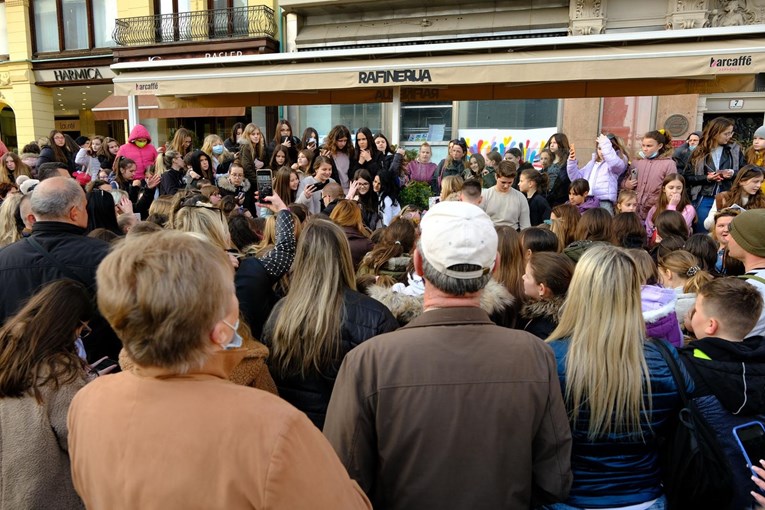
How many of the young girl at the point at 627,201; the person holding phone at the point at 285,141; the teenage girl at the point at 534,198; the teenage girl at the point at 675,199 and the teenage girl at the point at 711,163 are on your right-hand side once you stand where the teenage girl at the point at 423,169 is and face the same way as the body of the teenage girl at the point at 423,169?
1

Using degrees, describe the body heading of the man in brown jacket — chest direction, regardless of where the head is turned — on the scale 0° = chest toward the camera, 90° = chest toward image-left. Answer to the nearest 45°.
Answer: approximately 180°

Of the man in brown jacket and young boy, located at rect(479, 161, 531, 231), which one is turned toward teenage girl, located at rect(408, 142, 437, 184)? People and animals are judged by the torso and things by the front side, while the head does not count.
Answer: the man in brown jacket

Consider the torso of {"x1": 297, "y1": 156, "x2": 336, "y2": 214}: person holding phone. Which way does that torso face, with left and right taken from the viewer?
facing the viewer and to the right of the viewer

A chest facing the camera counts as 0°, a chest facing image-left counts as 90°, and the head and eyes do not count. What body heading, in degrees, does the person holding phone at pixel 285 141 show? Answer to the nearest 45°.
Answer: approximately 0°

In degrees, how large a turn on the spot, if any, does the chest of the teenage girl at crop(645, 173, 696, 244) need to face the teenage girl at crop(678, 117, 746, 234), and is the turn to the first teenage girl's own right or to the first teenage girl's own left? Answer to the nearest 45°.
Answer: approximately 180°

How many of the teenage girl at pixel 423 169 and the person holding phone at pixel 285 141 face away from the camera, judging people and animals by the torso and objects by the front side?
0

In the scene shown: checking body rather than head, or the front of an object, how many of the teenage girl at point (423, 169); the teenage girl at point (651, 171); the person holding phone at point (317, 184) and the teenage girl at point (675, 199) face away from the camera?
0

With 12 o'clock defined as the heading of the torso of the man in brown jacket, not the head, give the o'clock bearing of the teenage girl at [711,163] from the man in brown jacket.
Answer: The teenage girl is roughly at 1 o'clock from the man in brown jacket.

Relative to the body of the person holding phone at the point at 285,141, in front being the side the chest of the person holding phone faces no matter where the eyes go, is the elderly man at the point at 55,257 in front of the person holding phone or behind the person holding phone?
in front

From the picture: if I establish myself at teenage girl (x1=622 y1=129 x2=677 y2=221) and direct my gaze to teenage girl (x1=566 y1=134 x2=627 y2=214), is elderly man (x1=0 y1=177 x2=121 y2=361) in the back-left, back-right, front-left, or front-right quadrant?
front-left

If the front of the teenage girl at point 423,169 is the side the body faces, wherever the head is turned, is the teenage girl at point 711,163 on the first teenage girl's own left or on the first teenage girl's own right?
on the first teenage girl's own left

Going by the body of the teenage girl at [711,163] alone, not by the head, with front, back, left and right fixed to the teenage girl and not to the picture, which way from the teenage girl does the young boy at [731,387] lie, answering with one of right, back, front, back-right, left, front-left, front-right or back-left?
front-right

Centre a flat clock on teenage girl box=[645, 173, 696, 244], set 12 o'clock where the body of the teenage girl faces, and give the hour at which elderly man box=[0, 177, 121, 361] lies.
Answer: The elderly man is roughly at 1 o'clock from the teenage girl.

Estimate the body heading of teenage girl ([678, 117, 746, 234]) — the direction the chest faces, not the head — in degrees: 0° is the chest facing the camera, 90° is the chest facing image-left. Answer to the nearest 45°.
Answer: approximately 315°

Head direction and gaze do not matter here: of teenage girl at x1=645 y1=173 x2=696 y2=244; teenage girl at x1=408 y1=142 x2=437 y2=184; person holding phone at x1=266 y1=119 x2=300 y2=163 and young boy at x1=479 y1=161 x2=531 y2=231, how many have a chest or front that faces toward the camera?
4

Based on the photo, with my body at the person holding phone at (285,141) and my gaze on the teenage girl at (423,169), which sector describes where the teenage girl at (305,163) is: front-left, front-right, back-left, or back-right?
front-right

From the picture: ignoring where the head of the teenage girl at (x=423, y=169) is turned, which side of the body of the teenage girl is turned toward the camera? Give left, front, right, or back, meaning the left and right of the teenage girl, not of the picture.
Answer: front

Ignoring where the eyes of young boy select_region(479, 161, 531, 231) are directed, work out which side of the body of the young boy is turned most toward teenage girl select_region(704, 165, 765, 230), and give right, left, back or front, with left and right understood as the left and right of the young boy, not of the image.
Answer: left
